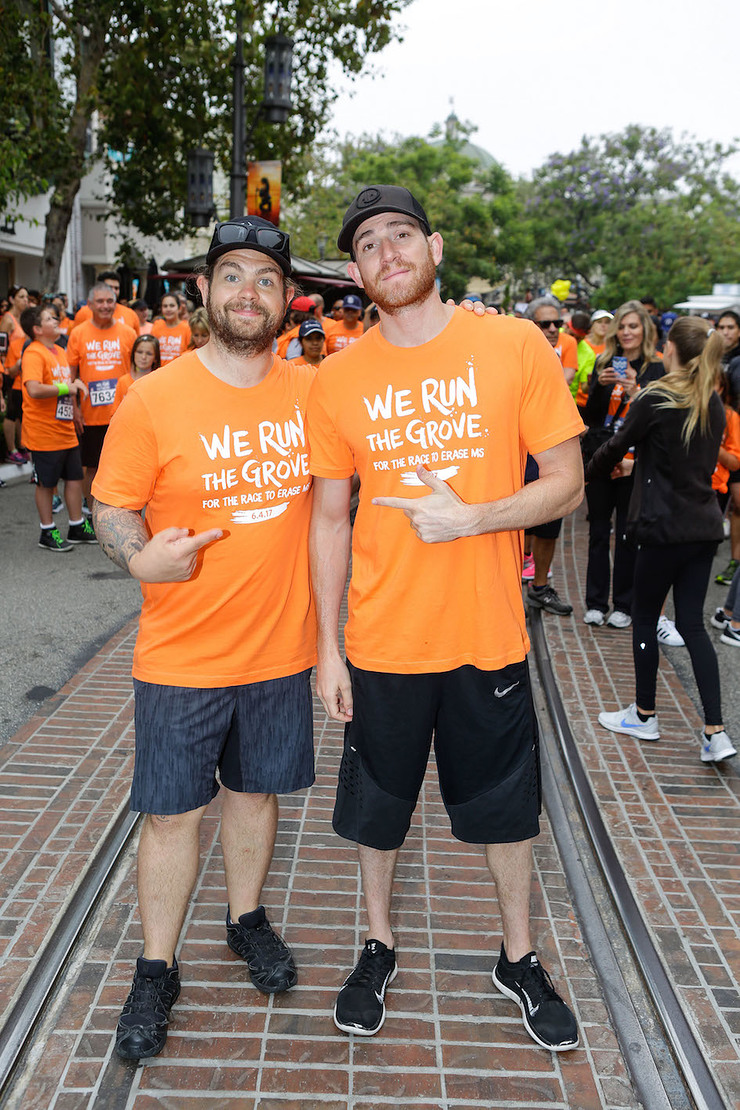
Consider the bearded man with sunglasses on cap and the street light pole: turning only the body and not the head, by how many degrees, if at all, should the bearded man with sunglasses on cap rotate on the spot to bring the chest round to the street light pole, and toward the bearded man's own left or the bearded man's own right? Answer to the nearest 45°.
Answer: approximately 180°

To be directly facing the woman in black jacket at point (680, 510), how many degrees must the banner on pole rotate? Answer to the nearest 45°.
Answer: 0° — it already faces them

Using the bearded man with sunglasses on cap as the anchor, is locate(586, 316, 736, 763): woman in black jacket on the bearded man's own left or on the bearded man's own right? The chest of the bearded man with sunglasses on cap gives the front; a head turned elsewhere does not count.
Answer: on the bearded man's own left

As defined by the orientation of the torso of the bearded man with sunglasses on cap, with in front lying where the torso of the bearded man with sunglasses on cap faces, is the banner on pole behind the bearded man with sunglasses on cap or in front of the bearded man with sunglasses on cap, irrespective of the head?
behind

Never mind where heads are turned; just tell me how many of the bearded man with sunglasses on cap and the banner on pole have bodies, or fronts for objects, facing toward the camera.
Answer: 2

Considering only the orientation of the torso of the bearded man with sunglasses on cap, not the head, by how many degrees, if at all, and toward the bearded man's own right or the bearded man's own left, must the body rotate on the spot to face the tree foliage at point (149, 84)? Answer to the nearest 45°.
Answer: approximately 180°

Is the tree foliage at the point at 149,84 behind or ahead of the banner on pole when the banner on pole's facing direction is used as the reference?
behind

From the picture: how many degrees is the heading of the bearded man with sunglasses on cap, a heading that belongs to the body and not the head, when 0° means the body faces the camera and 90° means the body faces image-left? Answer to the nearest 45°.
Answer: approximately 0°
